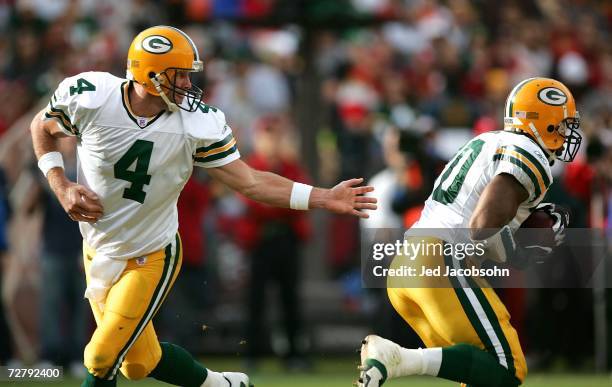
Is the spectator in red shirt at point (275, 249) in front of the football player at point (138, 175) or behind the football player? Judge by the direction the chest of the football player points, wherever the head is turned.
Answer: behind

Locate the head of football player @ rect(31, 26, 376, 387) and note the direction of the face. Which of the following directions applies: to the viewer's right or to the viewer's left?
to the viewer's right

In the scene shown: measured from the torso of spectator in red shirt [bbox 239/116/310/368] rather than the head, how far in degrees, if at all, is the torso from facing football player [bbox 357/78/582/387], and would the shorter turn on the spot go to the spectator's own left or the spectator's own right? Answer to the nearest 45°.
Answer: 0° — they already face them

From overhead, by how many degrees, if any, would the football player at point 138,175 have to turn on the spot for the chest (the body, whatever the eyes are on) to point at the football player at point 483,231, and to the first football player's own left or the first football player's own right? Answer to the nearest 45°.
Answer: approximately 90° to the first football player's own left

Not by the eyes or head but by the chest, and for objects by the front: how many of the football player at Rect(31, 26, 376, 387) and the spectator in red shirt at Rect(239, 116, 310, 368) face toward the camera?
2

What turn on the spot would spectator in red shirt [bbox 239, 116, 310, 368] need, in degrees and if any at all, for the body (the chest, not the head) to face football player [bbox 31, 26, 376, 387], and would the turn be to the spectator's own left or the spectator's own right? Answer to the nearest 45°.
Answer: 0° — they already face them

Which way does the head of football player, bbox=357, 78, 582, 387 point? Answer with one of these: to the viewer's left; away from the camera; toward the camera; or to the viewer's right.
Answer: to the viewer's right

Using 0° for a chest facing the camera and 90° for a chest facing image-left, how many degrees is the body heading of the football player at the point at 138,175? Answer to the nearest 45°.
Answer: approximately 0°

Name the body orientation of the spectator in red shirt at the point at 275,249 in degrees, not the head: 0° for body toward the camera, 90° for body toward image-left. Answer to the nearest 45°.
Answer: approximately 0°

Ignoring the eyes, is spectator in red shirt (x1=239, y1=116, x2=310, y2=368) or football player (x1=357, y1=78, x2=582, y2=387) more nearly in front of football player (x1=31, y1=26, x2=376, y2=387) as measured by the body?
the football player
